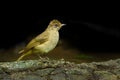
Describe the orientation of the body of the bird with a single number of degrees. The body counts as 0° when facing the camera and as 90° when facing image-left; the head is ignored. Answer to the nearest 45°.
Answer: approximately 270°
